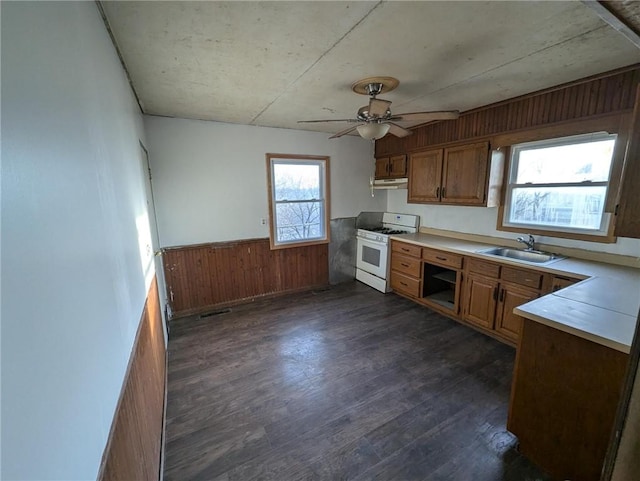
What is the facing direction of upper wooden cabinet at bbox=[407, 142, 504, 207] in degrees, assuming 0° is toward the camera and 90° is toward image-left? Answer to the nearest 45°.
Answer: approximately 45°

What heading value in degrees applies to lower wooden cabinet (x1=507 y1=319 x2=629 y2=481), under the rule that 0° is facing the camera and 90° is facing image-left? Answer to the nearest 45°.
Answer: approximately 135°

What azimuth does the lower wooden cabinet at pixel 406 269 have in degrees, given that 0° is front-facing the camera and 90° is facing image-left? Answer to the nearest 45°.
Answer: approximately 45°

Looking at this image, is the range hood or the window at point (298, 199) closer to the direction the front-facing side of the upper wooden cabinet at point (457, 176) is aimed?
the window

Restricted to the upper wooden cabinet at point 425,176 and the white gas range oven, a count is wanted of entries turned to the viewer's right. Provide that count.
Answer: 0

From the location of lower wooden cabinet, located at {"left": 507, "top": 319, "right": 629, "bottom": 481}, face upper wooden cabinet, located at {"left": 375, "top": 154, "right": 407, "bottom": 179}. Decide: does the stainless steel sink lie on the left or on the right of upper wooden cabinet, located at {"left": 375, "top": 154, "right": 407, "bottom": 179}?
right

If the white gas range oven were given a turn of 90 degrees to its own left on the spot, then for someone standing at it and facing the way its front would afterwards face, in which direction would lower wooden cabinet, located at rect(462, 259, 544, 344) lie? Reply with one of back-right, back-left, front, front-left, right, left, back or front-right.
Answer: front

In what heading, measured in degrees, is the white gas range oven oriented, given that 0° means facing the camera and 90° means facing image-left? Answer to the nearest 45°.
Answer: approximately 45°
